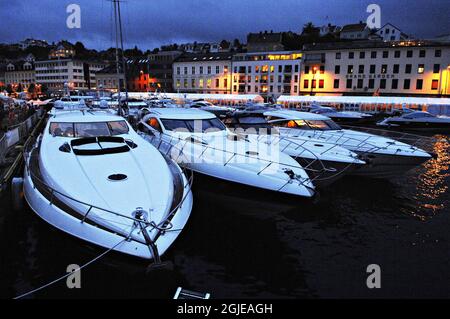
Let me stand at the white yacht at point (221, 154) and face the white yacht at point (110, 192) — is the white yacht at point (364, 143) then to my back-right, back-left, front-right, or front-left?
back-left

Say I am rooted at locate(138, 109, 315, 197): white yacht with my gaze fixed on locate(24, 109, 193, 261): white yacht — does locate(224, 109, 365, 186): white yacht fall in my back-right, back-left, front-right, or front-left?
back-left

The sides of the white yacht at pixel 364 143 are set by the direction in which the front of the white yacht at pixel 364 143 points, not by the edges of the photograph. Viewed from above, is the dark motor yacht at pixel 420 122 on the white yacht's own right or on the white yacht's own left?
on the white yacht's own left

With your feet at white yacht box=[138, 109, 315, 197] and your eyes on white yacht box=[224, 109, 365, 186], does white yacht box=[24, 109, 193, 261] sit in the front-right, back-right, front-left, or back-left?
back-right
